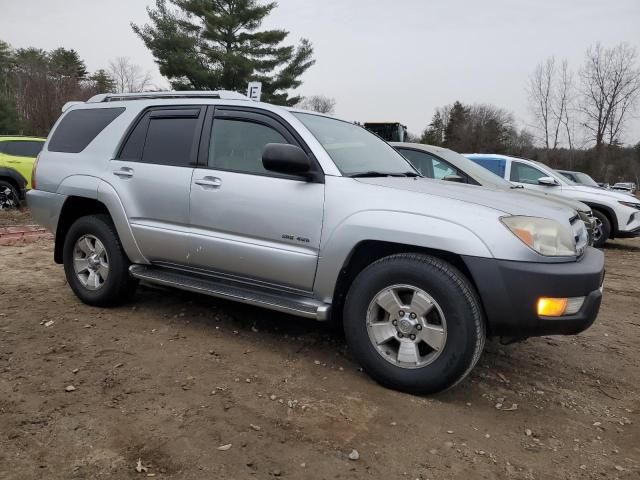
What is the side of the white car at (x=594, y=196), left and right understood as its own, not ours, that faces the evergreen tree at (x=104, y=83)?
back

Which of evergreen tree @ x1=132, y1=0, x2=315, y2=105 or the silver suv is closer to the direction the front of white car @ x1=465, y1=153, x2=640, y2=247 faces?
the silver suv

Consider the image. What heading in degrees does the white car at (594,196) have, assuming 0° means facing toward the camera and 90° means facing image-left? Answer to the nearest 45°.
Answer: approximately 315°

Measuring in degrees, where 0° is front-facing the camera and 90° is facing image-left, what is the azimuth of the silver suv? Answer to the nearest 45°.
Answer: approximately 315°

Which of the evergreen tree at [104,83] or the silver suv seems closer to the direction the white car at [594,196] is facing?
the silver suv

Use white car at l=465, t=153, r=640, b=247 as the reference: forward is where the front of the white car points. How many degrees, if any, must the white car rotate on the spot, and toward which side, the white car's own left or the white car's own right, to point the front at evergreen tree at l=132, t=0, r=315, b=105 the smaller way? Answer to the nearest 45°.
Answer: approximately 180°

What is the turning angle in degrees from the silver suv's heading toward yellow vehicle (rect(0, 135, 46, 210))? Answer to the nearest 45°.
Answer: approximately 180°

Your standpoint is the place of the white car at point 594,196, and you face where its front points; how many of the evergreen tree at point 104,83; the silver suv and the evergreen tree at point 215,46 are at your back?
2

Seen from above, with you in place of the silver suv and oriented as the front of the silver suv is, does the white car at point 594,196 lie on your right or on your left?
on your left
